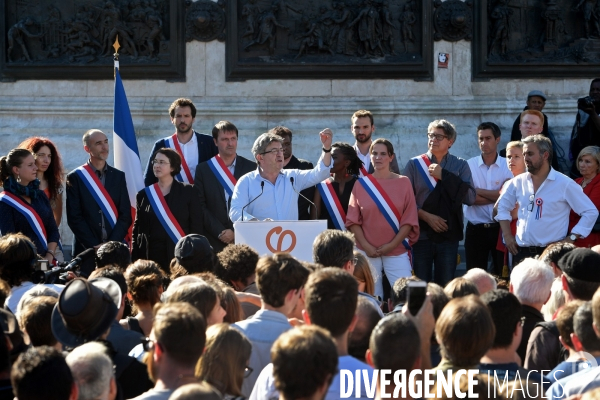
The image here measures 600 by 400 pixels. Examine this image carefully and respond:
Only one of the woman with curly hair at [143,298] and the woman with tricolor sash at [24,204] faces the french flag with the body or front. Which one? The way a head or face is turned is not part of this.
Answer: the woman with curly hair

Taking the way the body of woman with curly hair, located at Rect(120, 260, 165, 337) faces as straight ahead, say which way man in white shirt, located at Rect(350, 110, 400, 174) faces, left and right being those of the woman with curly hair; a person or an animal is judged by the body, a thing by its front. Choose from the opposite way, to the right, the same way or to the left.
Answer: the opposite way

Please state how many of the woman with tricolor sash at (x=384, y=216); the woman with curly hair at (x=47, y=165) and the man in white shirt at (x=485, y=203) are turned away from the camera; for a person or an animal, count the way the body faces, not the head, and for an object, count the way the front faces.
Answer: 0

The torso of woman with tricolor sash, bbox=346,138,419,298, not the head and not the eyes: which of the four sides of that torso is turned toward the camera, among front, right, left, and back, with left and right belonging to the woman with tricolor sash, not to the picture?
front

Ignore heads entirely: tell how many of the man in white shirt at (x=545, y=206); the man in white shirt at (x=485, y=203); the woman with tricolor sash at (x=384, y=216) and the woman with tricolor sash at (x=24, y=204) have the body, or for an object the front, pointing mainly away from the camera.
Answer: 0

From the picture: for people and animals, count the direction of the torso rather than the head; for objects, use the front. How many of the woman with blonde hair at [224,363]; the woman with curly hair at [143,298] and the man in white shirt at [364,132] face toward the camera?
1

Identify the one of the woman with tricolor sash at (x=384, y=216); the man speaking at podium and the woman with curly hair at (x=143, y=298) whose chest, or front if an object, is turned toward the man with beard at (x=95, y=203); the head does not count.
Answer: the woman with curly hair

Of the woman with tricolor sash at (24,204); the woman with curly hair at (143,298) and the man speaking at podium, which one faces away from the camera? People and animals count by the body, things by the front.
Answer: the woman with curly hair

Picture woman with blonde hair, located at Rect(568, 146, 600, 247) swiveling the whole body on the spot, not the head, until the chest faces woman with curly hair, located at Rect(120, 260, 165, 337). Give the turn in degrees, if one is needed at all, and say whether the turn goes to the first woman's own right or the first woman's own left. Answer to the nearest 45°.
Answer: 0° — they already face them

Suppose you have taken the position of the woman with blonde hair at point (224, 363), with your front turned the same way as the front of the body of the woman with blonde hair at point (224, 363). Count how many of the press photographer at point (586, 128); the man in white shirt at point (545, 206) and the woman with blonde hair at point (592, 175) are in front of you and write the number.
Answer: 3

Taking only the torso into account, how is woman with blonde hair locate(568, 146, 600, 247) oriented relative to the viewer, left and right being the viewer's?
facing the viewer and to the left of the viewer

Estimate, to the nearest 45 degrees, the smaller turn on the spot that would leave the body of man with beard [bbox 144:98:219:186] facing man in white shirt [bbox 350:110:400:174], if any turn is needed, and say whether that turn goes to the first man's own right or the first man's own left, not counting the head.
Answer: approximately 90° to the first man's own left

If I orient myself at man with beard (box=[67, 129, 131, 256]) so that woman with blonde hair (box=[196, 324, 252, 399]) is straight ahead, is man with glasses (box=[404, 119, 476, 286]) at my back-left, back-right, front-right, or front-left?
front-left

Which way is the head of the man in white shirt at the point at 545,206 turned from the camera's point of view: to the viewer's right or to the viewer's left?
to the viewer's left

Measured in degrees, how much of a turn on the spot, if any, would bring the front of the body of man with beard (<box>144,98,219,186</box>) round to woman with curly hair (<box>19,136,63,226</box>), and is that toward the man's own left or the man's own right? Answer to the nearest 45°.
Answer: approximately 90° to the man's own right

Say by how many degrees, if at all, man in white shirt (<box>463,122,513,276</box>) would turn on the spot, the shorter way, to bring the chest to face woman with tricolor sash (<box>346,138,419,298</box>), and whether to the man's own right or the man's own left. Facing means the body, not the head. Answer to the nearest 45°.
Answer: approximately 45° to the man's own right

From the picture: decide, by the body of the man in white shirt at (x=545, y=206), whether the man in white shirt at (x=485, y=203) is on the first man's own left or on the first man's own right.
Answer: on the first man's own right

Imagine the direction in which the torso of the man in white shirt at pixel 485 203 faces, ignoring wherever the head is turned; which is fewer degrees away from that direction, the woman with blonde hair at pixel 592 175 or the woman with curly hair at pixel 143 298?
the woman with curly hair
